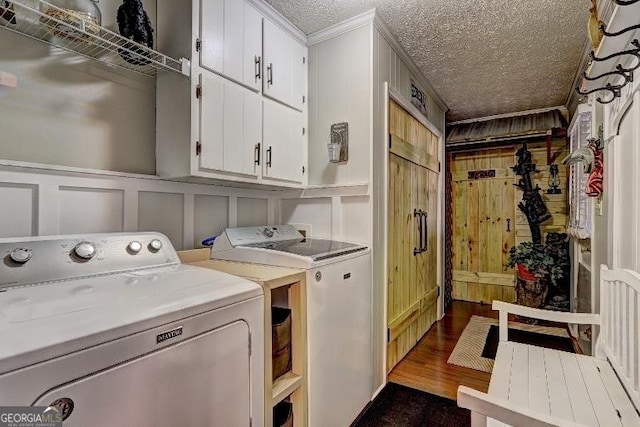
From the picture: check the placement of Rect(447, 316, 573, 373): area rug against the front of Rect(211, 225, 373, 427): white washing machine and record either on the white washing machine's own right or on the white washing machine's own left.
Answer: on the white washing machine's own left

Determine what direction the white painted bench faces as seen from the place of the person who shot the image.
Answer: facing to the left of the viewer

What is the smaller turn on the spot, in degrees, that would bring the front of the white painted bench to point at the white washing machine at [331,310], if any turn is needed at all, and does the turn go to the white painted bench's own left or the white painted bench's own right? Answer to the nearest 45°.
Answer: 0° — it already faces it

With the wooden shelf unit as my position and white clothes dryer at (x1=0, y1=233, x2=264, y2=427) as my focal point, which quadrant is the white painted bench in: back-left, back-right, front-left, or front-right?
back-left

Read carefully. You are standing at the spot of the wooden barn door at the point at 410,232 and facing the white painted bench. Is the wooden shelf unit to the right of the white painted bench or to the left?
right

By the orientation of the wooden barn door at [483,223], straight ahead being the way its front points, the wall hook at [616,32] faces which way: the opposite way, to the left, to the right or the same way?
to the right

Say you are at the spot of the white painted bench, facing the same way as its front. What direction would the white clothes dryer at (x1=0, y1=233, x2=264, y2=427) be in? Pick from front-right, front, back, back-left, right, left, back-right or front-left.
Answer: front-left

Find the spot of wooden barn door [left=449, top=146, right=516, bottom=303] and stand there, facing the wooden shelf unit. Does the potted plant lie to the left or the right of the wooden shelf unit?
left

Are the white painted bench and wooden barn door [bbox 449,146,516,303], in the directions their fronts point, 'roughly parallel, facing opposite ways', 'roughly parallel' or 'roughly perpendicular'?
roughly perpendicular

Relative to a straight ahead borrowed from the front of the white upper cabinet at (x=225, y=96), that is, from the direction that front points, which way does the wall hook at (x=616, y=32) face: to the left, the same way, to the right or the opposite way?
the opposite way

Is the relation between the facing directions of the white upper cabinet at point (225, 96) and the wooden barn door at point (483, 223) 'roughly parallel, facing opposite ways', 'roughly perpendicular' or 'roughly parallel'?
roughly perpendicular

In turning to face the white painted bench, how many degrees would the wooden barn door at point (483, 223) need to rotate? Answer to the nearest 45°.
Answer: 0° — it already faces it

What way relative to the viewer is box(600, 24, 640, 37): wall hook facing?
to the viewer's left

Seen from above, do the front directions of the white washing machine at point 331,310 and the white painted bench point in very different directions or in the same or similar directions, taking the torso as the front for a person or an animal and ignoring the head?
very different directions

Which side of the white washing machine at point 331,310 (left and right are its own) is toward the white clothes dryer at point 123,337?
right

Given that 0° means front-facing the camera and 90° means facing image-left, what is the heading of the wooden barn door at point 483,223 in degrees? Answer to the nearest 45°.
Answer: approximately 0°
